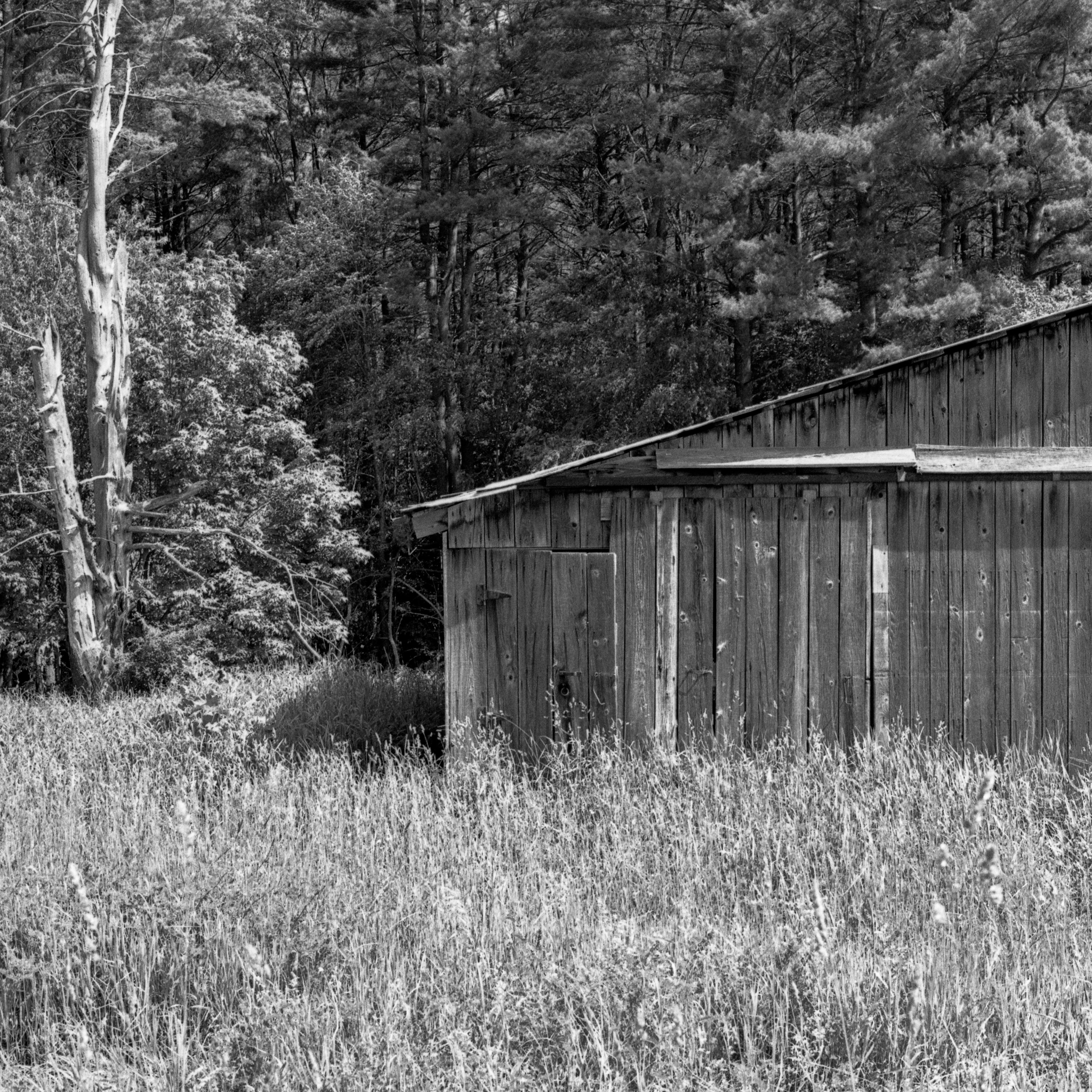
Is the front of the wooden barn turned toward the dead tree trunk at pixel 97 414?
no

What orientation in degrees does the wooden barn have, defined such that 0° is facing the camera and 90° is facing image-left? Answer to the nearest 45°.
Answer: approximately 0°

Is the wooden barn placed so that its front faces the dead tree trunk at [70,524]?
no
